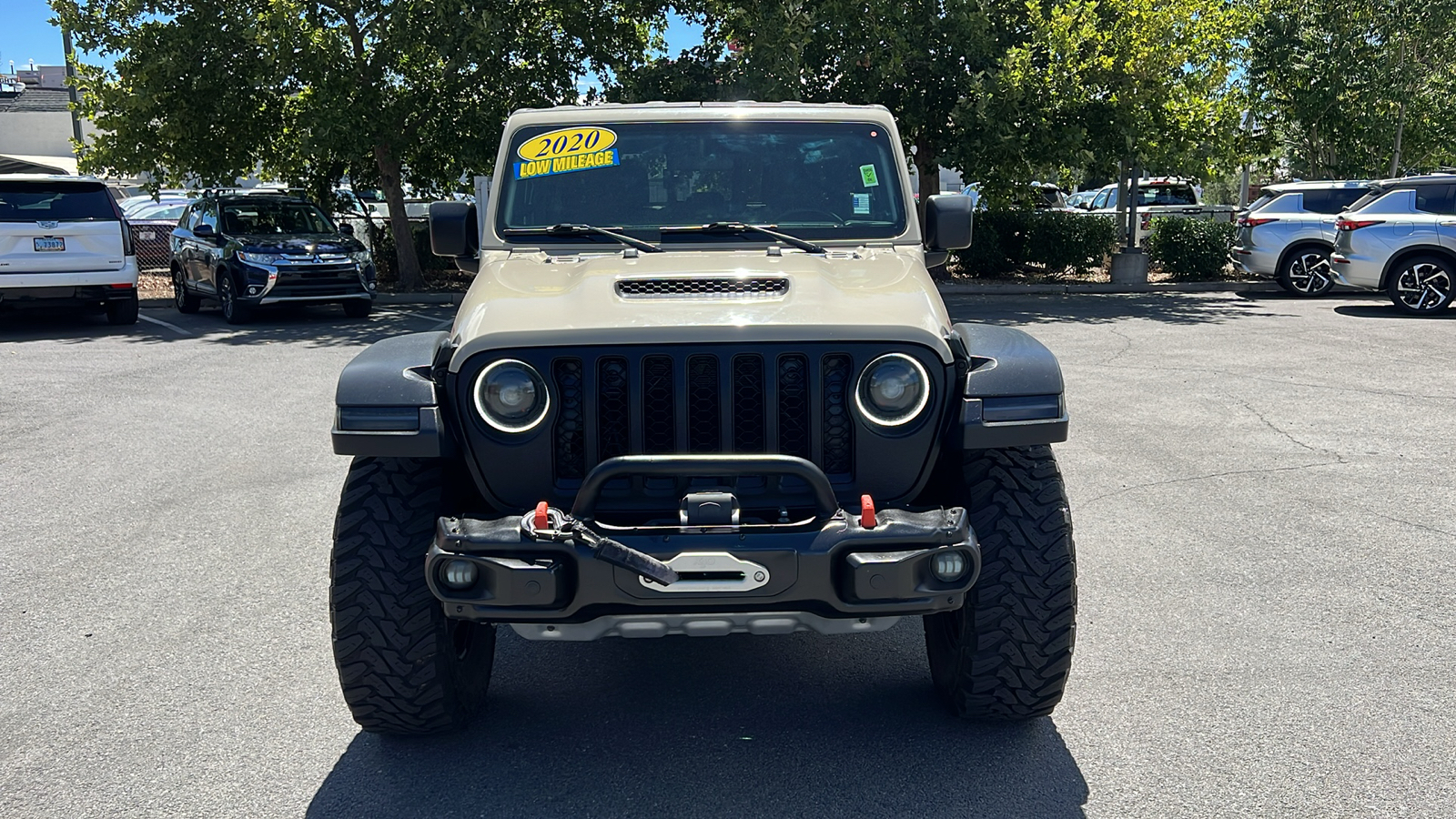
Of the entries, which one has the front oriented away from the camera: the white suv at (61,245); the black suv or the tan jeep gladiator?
the white suv

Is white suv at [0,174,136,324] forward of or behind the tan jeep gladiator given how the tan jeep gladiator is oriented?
behind

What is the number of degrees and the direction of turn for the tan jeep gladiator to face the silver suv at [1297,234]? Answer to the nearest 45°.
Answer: approximately 135° to its left

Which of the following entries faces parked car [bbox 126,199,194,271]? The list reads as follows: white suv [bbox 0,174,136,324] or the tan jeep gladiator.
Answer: the white suv

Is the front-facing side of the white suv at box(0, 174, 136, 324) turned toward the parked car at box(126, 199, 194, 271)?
yes

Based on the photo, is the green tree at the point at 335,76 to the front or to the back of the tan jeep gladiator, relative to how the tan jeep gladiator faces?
to the back

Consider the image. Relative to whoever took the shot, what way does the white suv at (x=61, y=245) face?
facing away from the viewer

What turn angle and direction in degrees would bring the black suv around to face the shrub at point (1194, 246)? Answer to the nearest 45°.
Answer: approximately 45° to its left

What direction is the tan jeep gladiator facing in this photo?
toward the camera

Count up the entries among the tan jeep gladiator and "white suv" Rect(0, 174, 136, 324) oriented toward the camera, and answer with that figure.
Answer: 1

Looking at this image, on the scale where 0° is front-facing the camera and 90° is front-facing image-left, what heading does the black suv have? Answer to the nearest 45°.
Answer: approximately 315°
